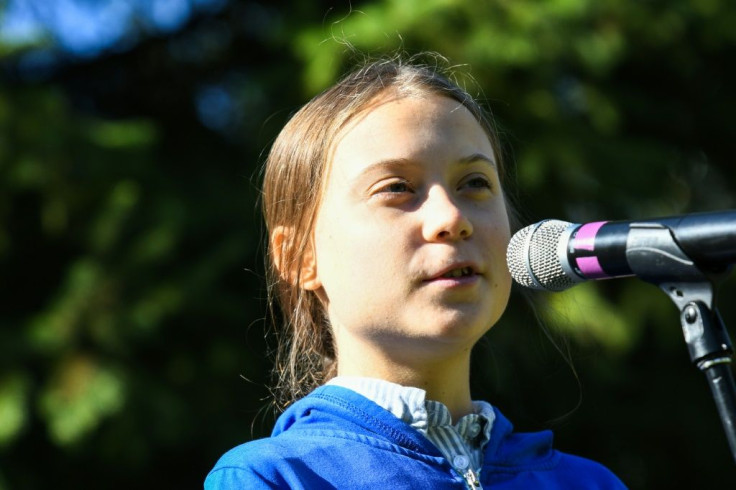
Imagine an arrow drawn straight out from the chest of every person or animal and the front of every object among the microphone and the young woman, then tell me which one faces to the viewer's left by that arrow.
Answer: the microphone

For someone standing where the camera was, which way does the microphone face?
facing to the left of the viewer

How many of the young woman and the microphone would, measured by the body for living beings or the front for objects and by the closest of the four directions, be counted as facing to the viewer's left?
1

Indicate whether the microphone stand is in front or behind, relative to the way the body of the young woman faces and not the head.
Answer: in front
